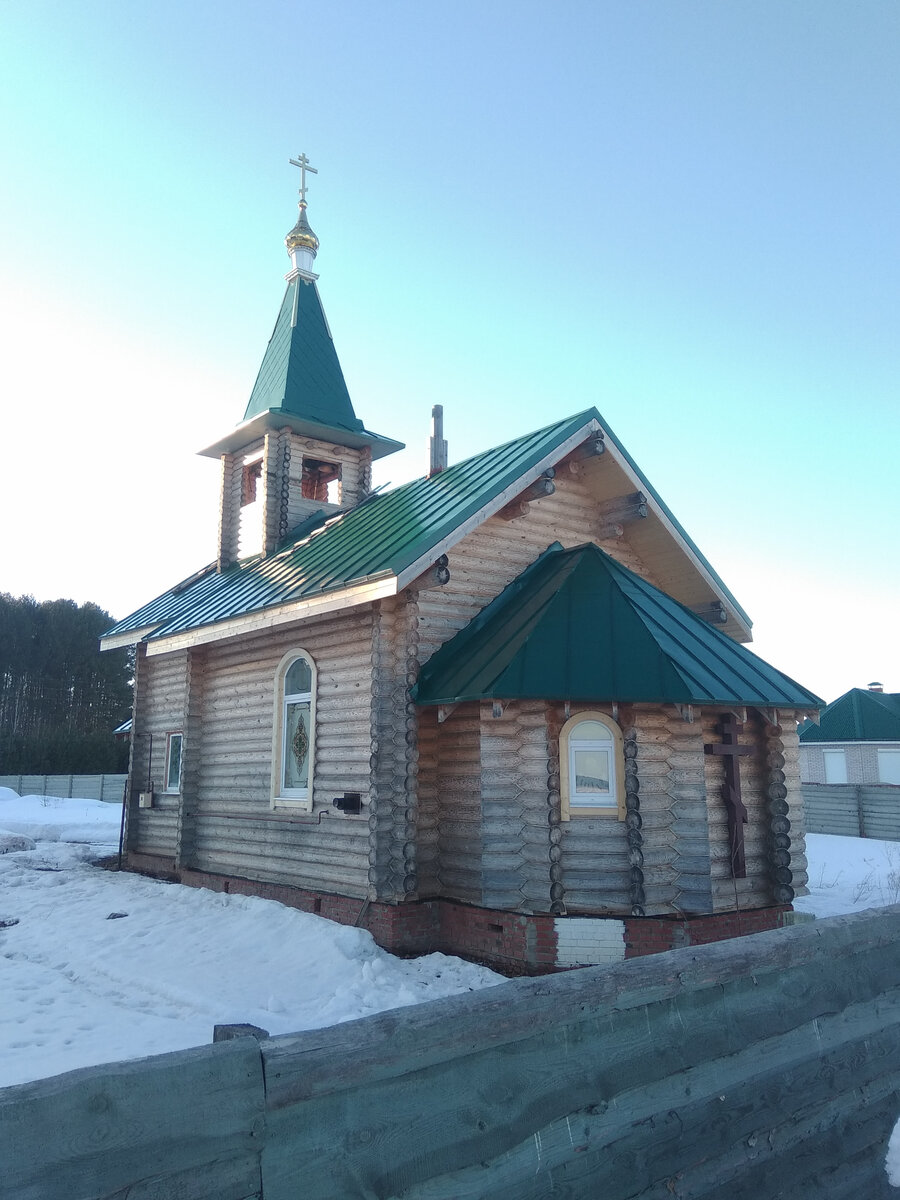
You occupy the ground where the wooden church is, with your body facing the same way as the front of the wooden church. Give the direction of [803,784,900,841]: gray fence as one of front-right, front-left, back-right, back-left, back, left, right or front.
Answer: right

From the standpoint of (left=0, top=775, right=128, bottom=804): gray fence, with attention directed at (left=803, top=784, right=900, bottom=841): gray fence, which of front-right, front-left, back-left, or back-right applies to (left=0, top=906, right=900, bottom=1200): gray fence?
front-right

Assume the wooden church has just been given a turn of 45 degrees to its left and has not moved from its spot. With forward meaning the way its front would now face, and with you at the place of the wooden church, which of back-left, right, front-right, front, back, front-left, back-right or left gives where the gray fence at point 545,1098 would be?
left

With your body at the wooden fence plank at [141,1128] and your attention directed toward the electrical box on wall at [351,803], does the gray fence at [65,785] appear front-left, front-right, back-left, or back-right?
front-left

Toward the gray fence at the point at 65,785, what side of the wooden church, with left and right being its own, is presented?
front

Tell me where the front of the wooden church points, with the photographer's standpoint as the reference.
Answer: facing away from the viewer and to the left of the viewer

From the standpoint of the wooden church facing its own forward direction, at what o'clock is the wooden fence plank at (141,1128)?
The wooden fence plank is roughly at 8 o'clock from the wooden church.
